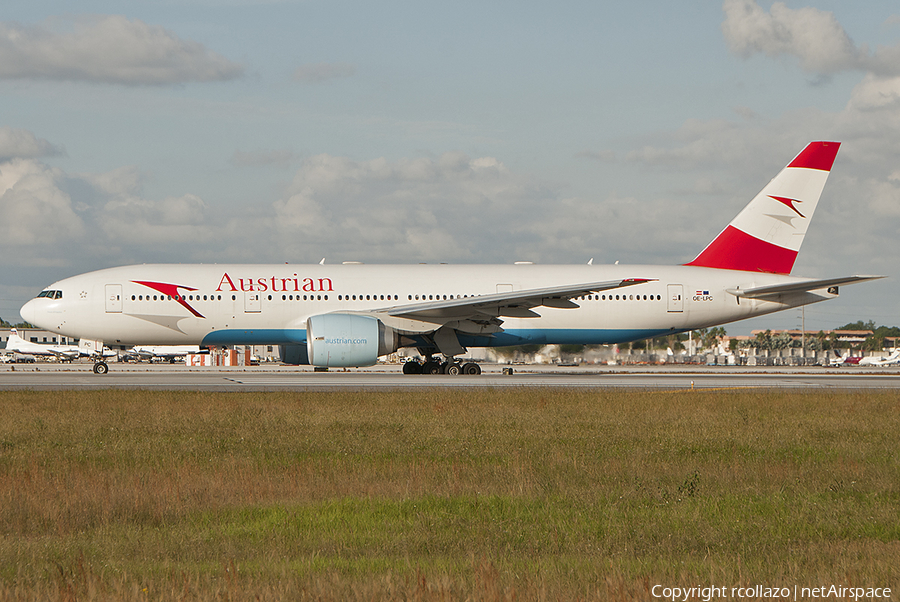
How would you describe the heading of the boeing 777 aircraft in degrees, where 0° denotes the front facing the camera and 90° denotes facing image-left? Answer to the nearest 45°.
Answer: approximately 90°
